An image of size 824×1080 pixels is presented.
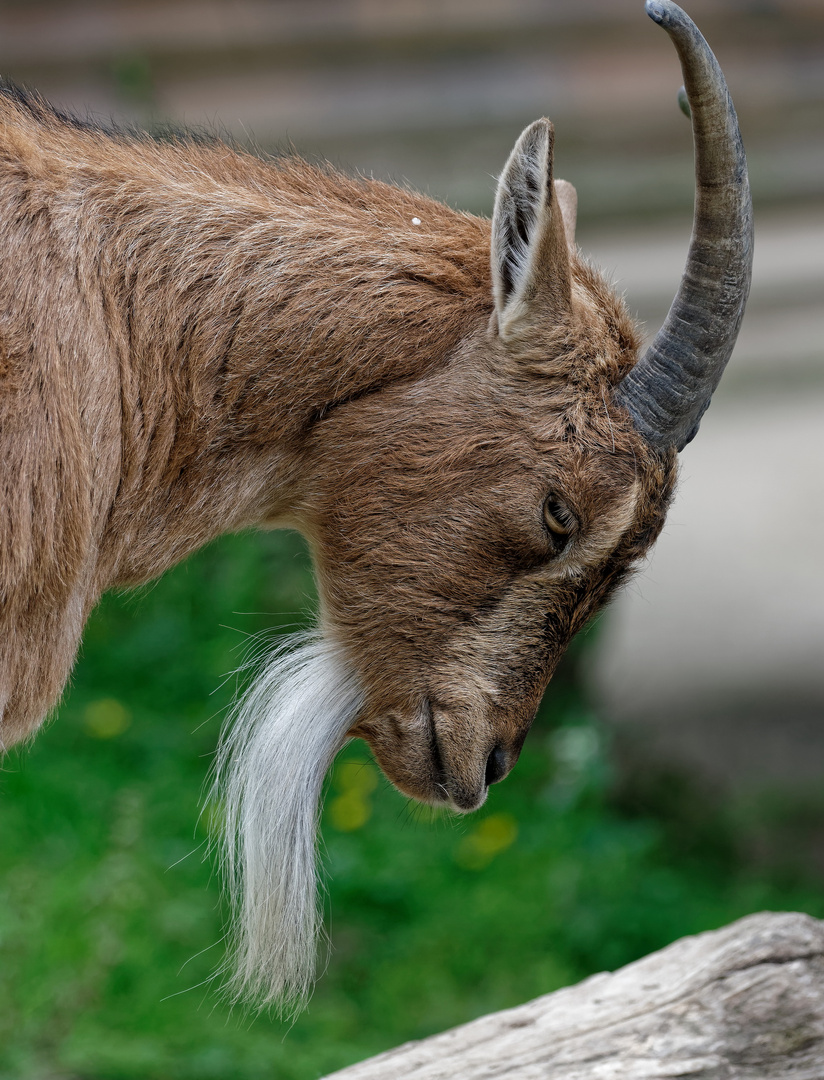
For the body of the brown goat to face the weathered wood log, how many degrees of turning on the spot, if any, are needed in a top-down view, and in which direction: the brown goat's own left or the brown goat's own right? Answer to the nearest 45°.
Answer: approximately 45° to the brown goat's own right

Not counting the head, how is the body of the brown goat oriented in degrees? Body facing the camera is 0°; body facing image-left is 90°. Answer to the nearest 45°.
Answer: approximately 270°
